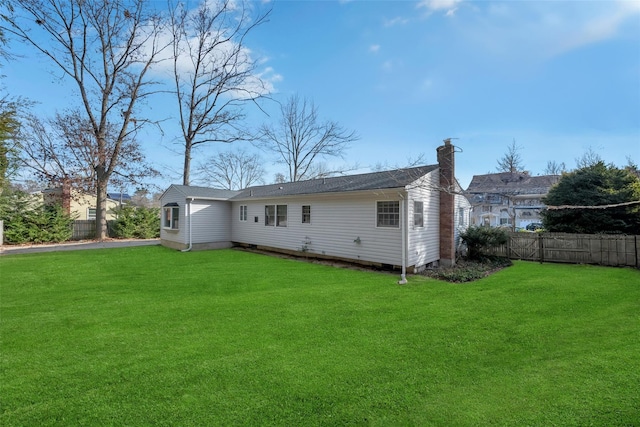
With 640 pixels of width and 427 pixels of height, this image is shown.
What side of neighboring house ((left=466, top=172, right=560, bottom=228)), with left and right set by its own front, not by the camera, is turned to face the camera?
front

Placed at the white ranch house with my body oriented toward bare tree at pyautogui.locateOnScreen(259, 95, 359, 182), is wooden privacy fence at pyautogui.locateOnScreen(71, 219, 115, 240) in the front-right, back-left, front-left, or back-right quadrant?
front-left

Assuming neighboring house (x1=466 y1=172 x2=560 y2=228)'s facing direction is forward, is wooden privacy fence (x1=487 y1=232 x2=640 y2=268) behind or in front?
in front

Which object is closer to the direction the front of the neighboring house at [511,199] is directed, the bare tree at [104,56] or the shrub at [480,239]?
the shrub

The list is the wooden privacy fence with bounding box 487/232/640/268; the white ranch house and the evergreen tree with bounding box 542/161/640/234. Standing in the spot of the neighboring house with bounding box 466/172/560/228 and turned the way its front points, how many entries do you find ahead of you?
3

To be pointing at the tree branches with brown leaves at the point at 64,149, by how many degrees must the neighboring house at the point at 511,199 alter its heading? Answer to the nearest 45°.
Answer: approximately 45° to its right

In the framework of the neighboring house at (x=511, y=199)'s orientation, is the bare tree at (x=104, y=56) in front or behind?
in front

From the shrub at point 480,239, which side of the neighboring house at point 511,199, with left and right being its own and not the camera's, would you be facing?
front

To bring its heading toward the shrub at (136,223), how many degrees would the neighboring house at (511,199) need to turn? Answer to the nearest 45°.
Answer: approximately 45° to its right

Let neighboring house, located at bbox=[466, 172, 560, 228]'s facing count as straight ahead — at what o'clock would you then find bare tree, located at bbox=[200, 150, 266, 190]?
The bare tree is roughly at 2 o'clock from the neighboring house.

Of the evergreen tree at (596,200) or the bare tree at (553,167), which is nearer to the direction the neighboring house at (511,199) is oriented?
the evergreen tree

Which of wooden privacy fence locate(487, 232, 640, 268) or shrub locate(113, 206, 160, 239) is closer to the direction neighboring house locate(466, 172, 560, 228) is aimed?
the wooden privacy fence
